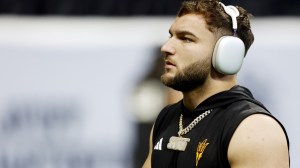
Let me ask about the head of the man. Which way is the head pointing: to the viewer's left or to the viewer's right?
to the viewer's left

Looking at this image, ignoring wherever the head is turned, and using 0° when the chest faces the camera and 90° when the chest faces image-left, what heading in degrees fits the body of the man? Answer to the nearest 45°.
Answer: approximately 45°
